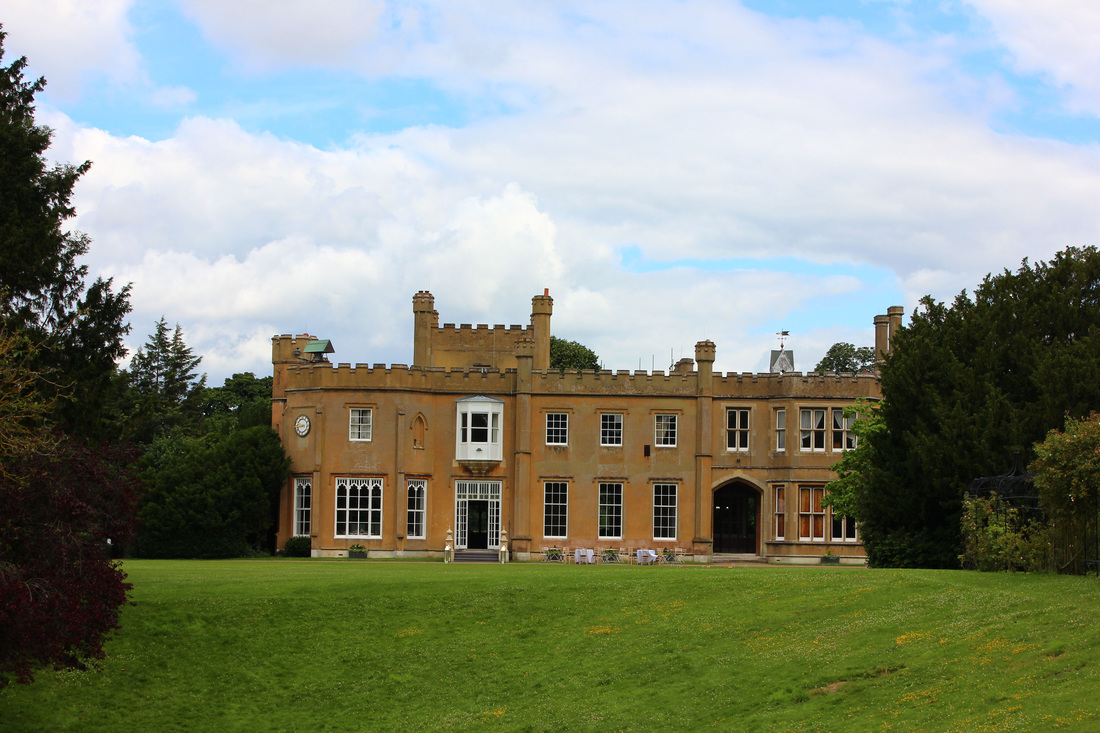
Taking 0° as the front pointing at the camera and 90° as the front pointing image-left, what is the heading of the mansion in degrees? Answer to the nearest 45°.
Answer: approximately 0°

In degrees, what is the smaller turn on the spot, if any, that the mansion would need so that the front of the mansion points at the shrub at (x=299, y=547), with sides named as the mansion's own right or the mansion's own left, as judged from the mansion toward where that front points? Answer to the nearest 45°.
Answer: approximately 90° to the mansion's own right

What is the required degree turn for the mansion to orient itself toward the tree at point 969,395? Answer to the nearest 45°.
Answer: approximately 45° to its left

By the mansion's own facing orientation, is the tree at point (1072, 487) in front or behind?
in front

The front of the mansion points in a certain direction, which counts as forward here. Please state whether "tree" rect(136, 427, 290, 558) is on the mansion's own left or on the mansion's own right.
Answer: on the mansion's own right
